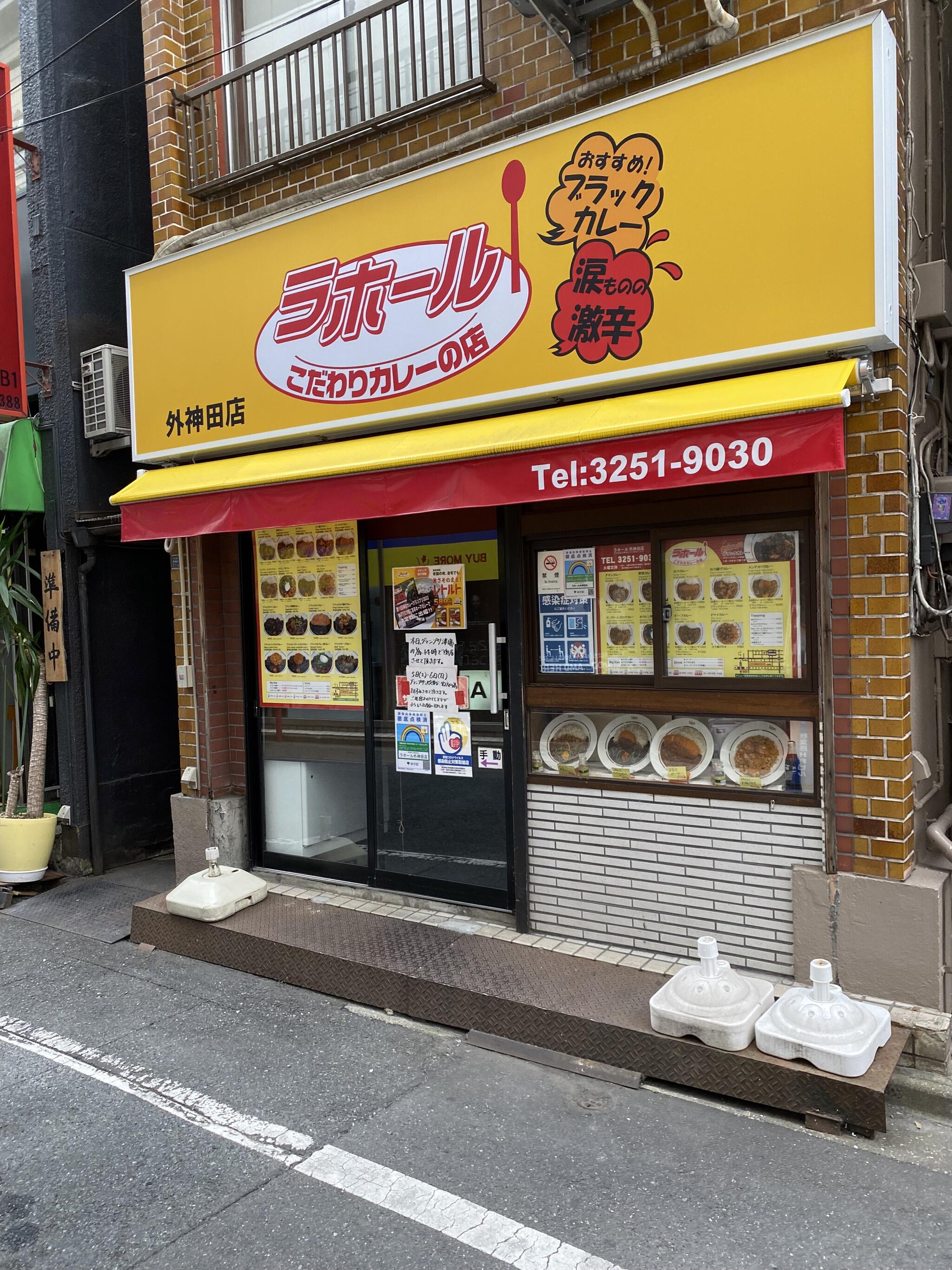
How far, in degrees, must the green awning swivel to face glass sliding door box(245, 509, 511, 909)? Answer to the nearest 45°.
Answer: approximately 90° to its left

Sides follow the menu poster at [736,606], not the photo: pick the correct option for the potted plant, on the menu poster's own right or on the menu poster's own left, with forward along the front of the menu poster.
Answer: on the menu poster's own right

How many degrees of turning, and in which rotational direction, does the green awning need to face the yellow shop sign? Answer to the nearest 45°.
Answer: approximately 90° to its left

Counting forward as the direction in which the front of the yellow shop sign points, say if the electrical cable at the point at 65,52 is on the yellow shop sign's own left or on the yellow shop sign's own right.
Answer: on the yellow shop sign's own right

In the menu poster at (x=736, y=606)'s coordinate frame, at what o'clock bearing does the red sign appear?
The red sign is roughly at 2 o'clock from the menu poster.

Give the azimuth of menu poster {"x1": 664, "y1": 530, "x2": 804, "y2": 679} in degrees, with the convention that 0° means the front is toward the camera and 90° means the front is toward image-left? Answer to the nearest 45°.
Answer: approximately 45°

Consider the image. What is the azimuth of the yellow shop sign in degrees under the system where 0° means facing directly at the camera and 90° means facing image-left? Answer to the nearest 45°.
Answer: approximately 45°
